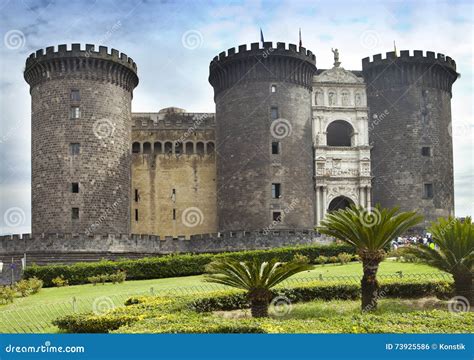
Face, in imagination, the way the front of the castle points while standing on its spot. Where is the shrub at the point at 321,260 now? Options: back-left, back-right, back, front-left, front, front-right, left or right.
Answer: front

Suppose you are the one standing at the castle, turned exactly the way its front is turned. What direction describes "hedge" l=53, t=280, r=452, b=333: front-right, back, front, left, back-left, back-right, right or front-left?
front

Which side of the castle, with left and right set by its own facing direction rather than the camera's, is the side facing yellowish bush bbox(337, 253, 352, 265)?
front

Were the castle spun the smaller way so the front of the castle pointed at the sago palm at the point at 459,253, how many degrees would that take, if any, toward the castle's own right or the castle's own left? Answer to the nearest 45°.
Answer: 0° — it already faces it

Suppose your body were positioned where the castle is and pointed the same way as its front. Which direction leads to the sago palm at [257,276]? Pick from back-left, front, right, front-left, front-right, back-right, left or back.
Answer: front

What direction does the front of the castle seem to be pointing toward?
toward the camera

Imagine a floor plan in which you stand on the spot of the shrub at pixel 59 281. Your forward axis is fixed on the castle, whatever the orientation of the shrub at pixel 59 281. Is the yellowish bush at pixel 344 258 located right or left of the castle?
right

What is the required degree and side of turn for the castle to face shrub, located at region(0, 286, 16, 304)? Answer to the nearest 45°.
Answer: approximately 45° to its right

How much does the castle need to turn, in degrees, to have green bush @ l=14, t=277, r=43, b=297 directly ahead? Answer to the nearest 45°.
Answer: approximately 45° to its right

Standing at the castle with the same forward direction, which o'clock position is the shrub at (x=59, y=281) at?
The shrub is roughly at 1 o'clock from the castle.

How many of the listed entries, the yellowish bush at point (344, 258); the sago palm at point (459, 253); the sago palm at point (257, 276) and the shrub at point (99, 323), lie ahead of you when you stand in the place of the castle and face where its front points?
4

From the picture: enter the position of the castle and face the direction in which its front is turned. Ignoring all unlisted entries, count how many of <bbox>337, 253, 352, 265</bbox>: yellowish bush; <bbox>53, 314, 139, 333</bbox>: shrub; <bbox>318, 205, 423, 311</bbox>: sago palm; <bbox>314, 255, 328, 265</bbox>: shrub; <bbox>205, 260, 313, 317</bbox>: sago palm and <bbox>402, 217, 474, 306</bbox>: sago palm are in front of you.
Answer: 6

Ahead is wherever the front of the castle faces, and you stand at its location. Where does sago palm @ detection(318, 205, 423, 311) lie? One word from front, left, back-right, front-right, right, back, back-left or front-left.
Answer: front
